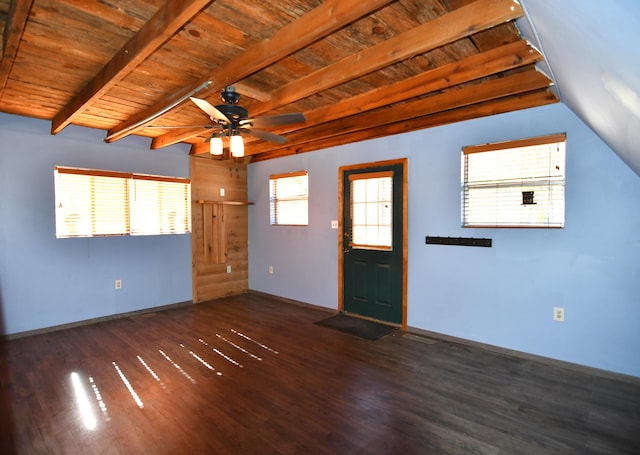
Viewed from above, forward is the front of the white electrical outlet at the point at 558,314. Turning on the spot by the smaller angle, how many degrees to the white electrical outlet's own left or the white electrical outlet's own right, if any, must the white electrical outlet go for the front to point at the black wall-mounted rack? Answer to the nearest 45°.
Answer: approximately 90° to the white electrical outlet's own right

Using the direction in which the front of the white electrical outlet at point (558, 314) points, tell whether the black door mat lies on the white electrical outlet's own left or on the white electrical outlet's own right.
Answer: on the white electrical outlet's own right

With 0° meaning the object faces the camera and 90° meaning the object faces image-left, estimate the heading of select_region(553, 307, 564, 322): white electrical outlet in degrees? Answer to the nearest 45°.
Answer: approximately 0°

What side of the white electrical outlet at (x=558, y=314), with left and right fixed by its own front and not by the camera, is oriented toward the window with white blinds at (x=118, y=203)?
right

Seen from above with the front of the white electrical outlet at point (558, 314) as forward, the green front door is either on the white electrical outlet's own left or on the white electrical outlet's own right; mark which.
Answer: on the white electrical outlet's own right

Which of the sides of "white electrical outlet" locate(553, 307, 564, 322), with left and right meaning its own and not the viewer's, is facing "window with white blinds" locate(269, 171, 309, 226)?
right

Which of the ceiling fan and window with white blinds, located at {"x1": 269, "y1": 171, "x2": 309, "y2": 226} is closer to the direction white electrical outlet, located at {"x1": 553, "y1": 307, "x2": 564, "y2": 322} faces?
the ceiling fan
